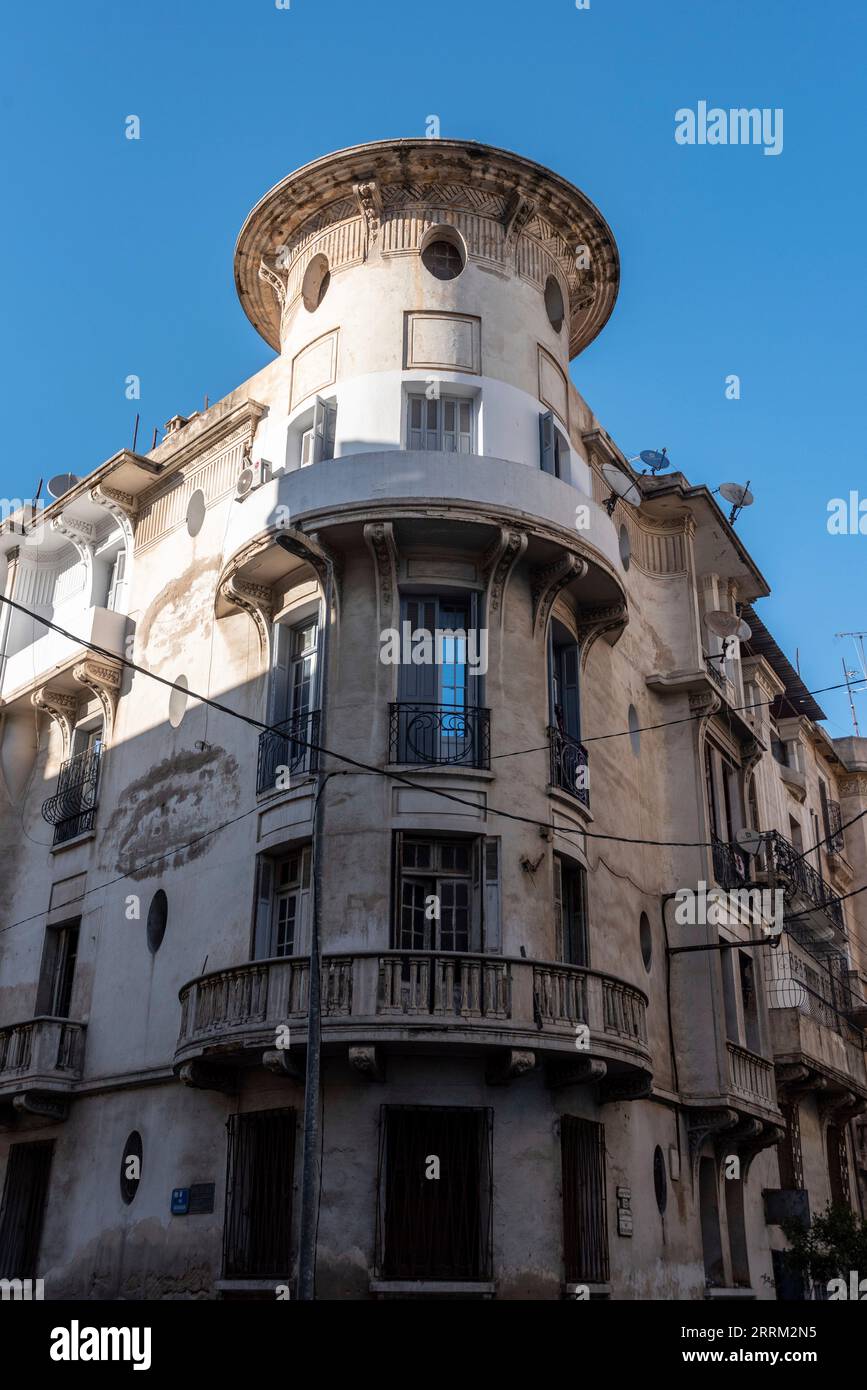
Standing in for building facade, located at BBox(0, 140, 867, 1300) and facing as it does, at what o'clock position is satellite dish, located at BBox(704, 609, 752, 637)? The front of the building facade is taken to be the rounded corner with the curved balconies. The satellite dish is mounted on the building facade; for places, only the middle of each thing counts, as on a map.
The satellite dish is roughly at 8 o'clock from the building facade.

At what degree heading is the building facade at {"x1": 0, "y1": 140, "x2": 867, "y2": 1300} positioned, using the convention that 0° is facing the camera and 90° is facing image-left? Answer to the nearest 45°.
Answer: approximately 0°

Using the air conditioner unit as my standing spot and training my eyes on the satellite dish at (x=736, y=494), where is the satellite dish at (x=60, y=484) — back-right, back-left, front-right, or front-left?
back-left

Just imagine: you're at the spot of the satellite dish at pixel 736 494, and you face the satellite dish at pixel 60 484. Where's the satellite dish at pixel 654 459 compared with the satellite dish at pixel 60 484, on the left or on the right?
left

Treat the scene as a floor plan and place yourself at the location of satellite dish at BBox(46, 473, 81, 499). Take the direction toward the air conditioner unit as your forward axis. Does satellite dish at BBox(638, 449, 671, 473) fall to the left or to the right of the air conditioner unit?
left
